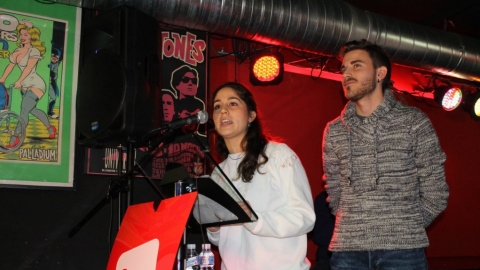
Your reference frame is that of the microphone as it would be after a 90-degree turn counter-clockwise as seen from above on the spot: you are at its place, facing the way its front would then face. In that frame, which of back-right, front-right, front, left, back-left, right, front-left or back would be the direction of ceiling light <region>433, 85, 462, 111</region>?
front-right

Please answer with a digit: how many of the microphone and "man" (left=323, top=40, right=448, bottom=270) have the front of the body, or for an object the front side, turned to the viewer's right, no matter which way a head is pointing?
1

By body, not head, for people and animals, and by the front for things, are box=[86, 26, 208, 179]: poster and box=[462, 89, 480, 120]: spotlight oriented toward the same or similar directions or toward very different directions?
same or similar directions

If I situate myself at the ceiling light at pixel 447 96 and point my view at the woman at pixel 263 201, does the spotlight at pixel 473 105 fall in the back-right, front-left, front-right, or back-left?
back-left

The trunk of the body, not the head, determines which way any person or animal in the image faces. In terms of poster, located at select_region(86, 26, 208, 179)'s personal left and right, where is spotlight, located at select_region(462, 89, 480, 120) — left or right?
on its left

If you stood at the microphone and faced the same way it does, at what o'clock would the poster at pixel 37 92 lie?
The poster is roughly at 8 o'clock from the microphone.

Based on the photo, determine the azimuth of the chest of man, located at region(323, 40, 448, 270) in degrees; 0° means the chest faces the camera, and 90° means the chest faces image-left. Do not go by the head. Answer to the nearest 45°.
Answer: approximately 45°

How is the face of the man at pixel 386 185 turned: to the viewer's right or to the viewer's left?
to the viewer's left

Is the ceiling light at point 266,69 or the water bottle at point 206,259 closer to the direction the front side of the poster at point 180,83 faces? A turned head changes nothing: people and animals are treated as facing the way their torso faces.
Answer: the water bottle

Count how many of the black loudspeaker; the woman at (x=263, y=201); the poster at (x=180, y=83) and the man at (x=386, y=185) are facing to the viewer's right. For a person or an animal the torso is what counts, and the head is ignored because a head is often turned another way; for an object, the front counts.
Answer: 0

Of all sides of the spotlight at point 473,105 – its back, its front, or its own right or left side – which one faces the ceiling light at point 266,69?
right

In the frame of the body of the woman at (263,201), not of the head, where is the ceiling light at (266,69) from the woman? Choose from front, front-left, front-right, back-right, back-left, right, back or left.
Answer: back-right

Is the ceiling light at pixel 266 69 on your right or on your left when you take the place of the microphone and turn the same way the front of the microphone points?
on your left

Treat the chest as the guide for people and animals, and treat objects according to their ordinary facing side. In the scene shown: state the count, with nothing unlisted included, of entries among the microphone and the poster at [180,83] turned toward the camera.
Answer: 1

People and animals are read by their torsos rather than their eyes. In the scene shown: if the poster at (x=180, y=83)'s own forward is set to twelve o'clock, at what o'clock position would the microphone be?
The microphone is roughly at 12 o'clock from the poster.

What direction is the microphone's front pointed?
to the viewer's right

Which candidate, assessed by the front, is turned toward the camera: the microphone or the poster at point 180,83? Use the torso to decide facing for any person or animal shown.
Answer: the poster

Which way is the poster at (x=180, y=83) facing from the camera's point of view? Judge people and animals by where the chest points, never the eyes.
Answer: toward the camera

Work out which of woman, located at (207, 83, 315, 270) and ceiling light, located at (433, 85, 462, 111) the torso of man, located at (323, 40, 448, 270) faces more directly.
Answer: the woman
